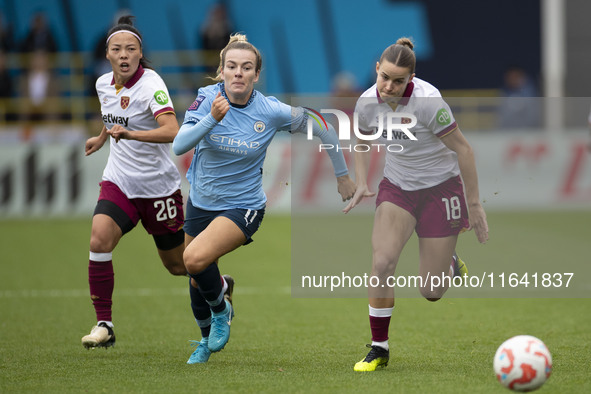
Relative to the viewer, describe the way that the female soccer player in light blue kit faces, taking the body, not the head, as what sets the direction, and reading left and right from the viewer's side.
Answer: facing the viewer

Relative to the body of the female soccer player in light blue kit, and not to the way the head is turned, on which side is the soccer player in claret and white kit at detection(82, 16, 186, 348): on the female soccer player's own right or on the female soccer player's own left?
on the female soccer player's own right

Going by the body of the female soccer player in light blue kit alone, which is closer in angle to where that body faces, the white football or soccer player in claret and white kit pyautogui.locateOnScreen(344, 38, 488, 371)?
the white football

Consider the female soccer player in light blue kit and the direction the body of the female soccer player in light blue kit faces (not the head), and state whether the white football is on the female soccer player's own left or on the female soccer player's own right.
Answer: on the female soccer player's own left

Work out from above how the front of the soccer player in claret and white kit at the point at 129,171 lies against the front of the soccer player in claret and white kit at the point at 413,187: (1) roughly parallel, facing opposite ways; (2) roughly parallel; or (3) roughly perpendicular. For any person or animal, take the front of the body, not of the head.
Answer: roughly parallel

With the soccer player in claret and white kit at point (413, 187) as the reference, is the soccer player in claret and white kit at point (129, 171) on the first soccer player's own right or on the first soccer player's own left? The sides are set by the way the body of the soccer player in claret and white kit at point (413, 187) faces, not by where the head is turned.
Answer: on the first soccer player's own right

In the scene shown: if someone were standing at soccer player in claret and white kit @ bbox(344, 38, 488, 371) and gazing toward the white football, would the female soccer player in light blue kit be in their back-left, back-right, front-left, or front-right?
back-right

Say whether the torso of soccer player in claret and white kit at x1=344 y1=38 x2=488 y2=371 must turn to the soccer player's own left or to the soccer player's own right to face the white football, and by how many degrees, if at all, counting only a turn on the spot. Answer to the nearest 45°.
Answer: approximately 90° to the soccer player's own left

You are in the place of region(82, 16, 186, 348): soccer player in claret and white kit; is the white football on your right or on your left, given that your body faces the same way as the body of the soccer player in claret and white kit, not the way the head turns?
on your left

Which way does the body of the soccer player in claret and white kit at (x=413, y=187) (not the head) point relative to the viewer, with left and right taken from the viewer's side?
facing the viewer and to the left of the viewer

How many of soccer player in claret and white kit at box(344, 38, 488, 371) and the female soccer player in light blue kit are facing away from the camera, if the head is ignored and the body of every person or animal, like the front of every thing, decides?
0

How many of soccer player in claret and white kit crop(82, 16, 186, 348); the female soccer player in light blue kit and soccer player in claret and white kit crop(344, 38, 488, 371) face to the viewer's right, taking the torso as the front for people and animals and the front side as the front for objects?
0

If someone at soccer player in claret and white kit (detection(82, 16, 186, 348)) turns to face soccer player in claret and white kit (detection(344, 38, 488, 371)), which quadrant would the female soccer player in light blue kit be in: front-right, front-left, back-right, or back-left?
front-right
